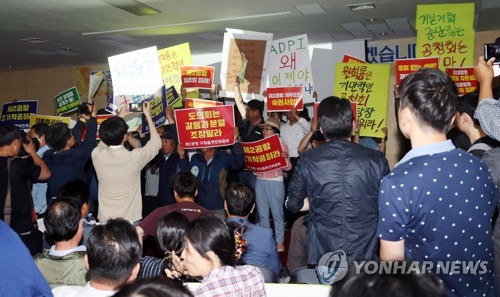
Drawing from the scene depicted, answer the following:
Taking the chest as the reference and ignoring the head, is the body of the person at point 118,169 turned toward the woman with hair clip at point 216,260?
no

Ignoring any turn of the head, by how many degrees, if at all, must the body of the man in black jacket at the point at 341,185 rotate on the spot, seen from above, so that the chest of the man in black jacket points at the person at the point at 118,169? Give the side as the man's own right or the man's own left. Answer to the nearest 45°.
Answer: approximately 45° to the man's own left

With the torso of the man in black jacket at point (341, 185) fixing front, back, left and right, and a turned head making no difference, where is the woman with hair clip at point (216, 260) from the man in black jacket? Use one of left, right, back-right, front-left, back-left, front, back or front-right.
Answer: back-left

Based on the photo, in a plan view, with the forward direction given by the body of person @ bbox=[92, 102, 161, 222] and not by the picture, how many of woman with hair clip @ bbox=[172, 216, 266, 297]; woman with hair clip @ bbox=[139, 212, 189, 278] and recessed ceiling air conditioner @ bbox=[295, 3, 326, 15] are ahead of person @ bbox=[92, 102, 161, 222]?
1

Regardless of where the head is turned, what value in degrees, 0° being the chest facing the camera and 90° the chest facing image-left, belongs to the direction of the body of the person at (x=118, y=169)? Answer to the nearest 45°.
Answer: approximately 225°

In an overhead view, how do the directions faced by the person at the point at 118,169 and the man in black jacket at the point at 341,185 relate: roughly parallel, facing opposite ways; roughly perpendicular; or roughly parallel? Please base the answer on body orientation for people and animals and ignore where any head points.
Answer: roughly parallel

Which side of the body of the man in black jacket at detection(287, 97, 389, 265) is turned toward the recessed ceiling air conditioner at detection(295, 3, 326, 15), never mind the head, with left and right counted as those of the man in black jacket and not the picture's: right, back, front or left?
front

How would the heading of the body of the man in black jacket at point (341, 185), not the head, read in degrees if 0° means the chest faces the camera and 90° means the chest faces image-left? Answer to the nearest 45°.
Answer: approximately 180°

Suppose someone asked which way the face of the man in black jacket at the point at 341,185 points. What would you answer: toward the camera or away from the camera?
away from the camera
